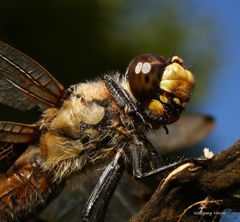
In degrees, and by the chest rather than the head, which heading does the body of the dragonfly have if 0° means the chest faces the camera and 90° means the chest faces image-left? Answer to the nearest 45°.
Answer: approximately 270°
